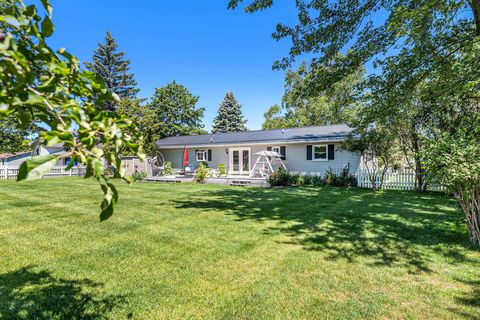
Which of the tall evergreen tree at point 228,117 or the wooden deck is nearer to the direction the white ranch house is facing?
the wooden deck

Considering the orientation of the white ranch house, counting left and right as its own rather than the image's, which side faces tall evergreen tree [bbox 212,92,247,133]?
back

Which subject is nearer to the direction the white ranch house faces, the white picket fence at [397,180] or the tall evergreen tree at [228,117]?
the white picket fence

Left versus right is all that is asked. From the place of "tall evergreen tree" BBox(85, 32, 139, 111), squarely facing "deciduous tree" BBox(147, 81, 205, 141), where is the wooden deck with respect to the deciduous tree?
right

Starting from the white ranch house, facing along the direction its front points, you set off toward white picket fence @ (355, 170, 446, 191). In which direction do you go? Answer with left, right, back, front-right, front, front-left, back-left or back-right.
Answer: front-left

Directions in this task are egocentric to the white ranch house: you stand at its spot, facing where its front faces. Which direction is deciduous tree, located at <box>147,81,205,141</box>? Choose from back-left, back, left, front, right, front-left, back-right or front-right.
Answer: back-right
